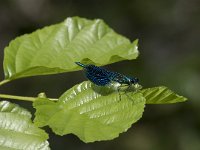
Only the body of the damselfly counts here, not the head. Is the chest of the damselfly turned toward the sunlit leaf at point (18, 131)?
no
